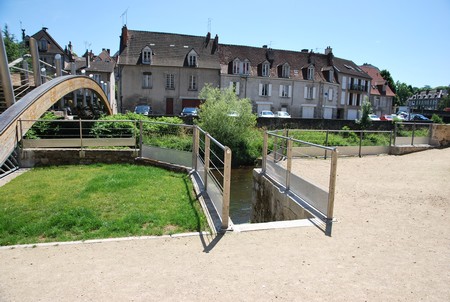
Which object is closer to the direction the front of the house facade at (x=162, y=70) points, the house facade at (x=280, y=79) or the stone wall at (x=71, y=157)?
the stone wall

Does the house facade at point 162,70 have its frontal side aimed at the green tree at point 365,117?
no

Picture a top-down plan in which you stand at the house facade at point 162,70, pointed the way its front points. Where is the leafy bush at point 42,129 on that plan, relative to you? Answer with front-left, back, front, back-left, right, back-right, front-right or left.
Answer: front

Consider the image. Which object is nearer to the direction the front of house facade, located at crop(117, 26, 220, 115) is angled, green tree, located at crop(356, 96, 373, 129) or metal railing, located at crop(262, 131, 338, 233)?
the metal railing

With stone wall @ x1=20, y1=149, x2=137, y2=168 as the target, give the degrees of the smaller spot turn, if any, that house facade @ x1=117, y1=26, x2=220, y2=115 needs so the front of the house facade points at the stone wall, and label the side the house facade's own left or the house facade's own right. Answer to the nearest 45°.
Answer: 0° — it already faces it

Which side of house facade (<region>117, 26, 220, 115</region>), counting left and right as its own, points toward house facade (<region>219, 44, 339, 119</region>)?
left

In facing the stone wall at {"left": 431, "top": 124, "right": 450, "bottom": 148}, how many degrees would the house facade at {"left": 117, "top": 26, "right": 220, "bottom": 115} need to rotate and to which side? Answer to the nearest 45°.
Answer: approximately 45° to its left

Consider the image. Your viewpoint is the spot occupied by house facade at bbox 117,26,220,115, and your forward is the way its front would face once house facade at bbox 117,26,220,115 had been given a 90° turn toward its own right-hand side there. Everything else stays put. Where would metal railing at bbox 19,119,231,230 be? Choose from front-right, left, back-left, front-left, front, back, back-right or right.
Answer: left

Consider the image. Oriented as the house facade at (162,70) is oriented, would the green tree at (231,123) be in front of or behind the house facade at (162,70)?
in front

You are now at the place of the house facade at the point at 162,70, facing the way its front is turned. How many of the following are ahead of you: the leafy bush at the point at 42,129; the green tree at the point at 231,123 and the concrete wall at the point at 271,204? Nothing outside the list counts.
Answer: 3

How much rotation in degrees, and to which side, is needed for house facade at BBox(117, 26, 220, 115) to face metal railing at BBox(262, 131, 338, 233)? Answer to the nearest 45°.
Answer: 0° — it already faces it

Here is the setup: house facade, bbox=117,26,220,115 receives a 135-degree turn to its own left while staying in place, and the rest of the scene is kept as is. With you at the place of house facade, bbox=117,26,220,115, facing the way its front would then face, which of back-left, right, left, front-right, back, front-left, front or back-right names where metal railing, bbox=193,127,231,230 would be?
back-right

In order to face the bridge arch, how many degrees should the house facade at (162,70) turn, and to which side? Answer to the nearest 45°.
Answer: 0° — it already faces it

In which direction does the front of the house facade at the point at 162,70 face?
toward the camera

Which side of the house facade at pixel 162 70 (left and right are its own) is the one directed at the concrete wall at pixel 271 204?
front
